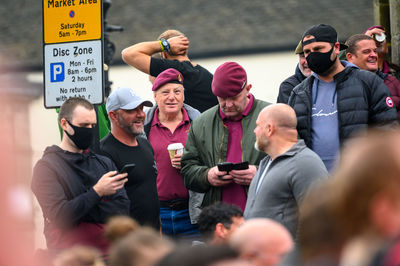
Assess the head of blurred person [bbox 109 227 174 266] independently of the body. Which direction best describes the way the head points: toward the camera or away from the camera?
away from the camera

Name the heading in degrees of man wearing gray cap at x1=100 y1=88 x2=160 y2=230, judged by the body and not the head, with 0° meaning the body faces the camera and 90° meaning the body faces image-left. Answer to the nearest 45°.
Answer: approximately 315°

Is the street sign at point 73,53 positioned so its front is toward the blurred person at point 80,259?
yes

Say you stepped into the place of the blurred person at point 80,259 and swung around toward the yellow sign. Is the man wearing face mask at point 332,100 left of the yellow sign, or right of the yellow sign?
right
